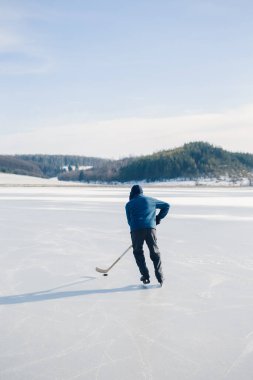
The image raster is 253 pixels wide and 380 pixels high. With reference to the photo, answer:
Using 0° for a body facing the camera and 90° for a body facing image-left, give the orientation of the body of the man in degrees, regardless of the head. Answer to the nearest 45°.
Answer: approximately 180°
